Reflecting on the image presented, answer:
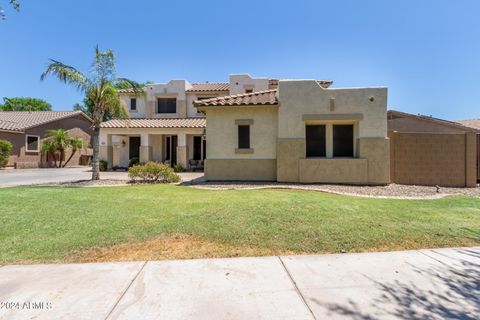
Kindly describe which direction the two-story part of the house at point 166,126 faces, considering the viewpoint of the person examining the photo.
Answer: facing the viewer

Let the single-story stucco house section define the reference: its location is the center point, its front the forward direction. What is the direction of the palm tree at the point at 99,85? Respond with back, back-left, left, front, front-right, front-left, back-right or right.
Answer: right

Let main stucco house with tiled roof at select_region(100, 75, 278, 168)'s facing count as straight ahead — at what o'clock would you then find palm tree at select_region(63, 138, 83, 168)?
The palm tree is roughly at 4 o'clock from the main stucco house with tiled roof.

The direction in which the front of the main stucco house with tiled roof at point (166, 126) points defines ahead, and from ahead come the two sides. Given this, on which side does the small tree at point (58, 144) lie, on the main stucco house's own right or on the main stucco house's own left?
on the main stucco house's own right

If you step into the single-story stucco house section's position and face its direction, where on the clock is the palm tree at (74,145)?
The palm tree is roughly at 4 o'clock from the single-story stucco house section.

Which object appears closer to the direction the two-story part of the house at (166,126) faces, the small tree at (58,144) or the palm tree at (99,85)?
the palm tree

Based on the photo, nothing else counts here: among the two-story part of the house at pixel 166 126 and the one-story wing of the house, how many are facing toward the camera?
2

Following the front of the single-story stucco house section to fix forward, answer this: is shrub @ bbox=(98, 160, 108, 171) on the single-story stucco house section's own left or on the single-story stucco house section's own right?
on the single-story stucco house section's own right

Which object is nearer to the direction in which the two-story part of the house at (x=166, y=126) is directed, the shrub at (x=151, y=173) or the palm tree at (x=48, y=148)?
the shrub

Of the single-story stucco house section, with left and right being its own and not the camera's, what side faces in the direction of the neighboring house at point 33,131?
right

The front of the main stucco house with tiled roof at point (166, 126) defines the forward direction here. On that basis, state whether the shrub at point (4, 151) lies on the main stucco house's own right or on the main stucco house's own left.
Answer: on the main stucco house's own right

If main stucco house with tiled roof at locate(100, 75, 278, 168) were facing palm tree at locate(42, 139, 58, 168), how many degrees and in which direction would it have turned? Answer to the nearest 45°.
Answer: approximately 135° to its right
